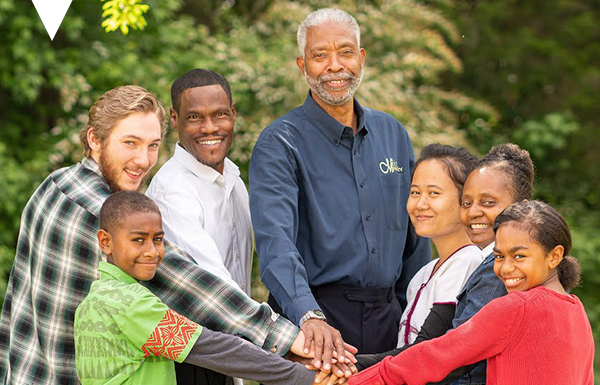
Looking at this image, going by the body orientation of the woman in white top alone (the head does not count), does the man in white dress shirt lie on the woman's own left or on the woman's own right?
on the woman's own right

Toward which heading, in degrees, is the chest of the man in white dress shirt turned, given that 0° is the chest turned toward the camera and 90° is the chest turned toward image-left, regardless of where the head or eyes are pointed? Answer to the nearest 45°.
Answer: approximately 315°

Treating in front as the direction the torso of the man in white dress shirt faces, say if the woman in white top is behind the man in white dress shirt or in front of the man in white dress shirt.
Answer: in front

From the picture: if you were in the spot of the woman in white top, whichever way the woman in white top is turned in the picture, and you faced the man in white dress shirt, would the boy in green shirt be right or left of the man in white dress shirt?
left

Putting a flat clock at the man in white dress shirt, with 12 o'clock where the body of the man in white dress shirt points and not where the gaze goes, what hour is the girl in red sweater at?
The girl in red sweater is roughly at 12 o'clock from the man in white dress shirt.

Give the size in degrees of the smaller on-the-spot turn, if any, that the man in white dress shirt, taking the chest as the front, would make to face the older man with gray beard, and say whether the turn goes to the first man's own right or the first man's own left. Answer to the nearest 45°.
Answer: approximately 45° to the first man's own left

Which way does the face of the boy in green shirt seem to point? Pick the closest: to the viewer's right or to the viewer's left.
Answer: to the viewer's right

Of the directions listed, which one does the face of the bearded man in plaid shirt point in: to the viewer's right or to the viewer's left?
to the viewer's right

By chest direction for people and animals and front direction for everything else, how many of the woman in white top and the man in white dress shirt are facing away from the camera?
0

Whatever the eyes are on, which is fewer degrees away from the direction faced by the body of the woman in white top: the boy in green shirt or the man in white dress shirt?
the boy in green shirt

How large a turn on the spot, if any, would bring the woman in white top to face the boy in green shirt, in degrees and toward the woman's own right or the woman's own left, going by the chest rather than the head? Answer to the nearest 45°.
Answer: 0° — they already face them

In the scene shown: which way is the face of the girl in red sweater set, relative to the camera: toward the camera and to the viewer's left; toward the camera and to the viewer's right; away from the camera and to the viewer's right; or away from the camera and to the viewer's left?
toward the camera and to the viewer's left

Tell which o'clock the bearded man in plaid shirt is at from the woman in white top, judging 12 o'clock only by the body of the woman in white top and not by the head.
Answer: The bearded man in plaid shirt is roughly at 1 o'clock from the woman in white top.
